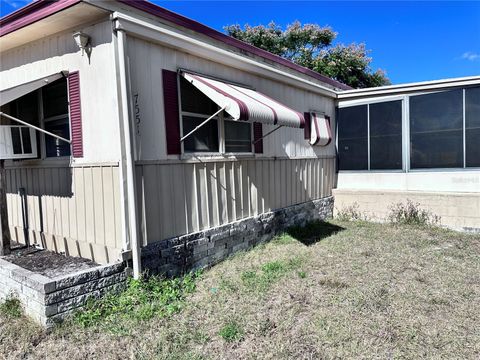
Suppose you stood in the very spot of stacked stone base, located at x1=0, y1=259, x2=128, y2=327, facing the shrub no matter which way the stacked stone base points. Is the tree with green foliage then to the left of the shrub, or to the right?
left
